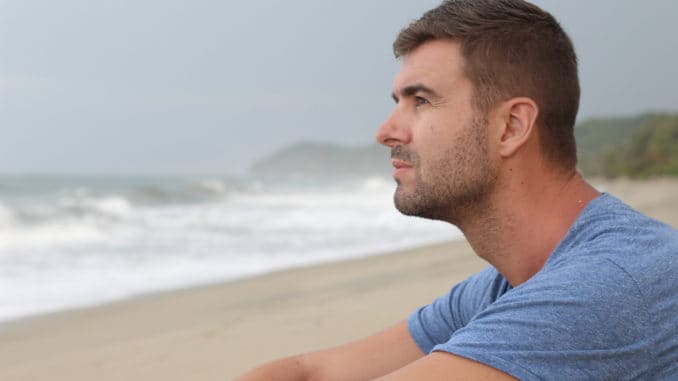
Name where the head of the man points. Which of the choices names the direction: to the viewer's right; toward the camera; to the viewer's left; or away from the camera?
to the viewer's left

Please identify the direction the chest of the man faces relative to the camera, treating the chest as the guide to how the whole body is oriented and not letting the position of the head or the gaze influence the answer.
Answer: to the viewer's left
